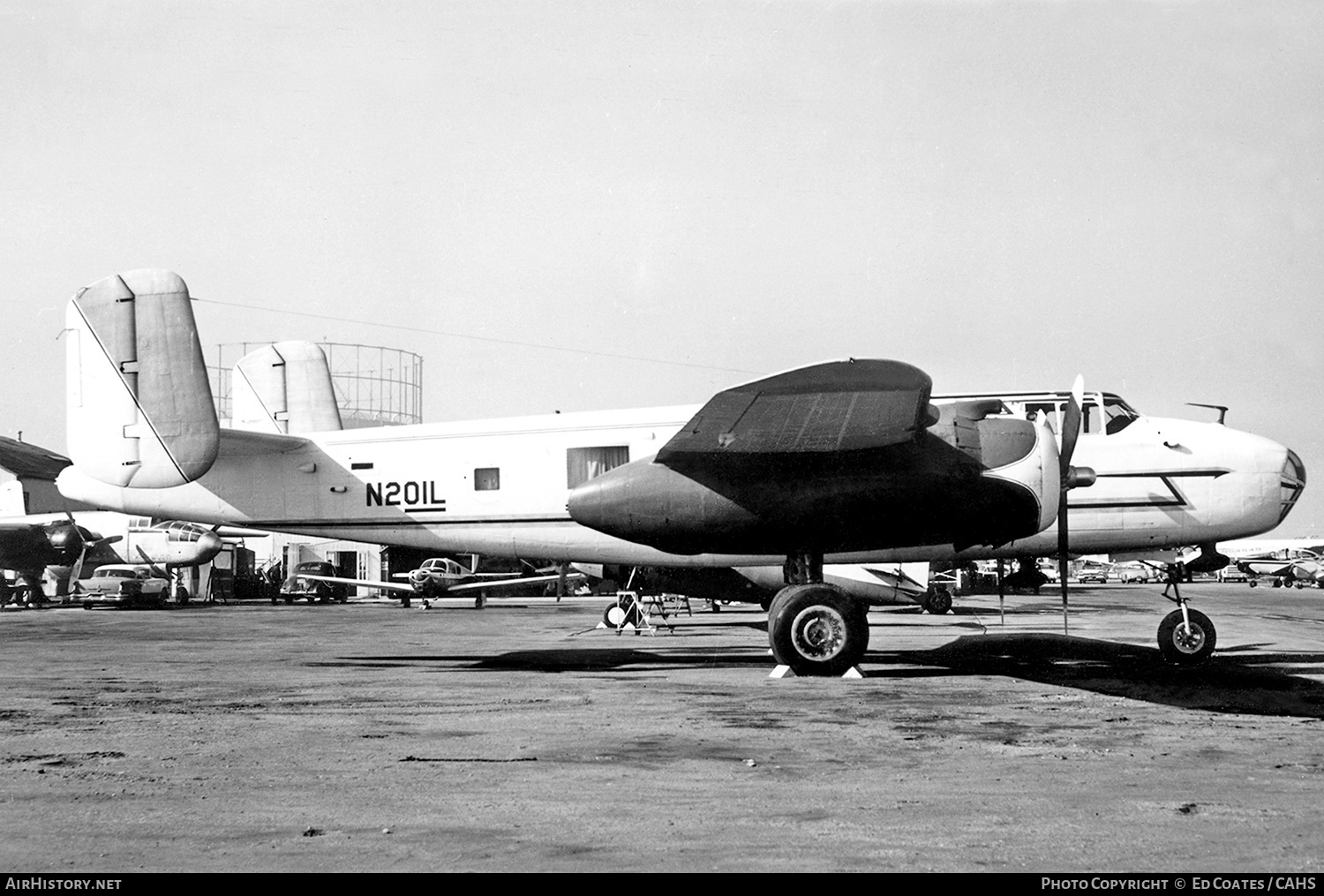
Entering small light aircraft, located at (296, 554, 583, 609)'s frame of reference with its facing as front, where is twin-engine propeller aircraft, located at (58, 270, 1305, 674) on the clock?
The twin-engine propeller aircraft is roughly at 12 o'clock from the small light aircraft.

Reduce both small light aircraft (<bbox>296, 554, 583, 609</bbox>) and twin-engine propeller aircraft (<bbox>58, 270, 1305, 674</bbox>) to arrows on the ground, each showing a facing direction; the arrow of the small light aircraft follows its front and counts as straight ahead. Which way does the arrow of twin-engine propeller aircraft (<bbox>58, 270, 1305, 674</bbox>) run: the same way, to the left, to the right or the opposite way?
to the left

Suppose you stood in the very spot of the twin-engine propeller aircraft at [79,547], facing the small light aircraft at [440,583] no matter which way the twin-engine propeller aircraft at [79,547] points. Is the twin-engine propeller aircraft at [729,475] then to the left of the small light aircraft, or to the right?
right

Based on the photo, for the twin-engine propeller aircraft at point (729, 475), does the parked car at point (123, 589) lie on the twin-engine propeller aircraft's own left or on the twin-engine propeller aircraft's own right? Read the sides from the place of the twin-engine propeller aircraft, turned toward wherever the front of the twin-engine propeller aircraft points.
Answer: on the twin-engine propeller aircraft's own left

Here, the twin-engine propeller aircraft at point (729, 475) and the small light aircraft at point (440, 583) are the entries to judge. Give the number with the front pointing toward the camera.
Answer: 1

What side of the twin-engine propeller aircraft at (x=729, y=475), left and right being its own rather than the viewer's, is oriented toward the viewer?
right

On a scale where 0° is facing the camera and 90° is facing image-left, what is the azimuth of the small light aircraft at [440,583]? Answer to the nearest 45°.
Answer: approximately 0°

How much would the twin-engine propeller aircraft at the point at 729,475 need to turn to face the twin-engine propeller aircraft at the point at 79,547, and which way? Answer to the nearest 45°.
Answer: approximately 135° to its left

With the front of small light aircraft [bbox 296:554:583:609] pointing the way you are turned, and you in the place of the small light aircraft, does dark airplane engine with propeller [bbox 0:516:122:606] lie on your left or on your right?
on your right

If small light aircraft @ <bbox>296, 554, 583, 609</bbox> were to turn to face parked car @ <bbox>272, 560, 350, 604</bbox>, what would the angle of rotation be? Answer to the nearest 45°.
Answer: approximately 135° to its right
